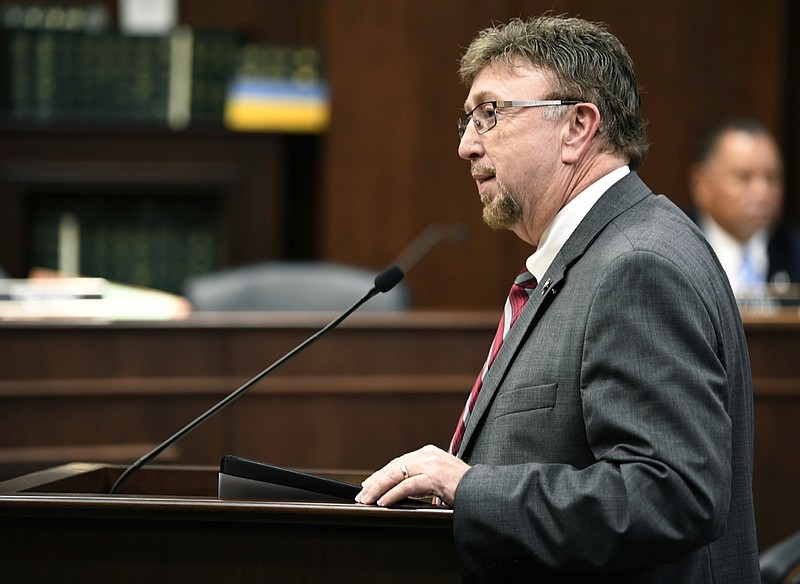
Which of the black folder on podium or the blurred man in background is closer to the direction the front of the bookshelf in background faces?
the black folder on podium

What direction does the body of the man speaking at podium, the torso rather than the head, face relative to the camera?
to the viewer's left

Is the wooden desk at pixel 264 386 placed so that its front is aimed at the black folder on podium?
yes

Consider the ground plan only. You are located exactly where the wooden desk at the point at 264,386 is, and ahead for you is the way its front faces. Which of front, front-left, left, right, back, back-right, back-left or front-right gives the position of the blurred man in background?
back-left

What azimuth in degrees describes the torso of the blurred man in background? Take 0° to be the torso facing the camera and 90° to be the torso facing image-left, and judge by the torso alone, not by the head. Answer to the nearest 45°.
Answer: approximately 315°

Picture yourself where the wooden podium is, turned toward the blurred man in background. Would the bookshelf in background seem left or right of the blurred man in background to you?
left

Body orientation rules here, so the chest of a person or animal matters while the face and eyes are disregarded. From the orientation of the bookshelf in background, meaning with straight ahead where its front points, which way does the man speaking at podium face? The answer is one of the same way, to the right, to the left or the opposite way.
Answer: to the right

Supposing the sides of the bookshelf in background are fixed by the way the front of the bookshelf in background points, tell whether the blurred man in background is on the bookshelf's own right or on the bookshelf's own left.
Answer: on the bookshelf's own left

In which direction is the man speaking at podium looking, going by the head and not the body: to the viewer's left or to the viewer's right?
to the viewer's left
